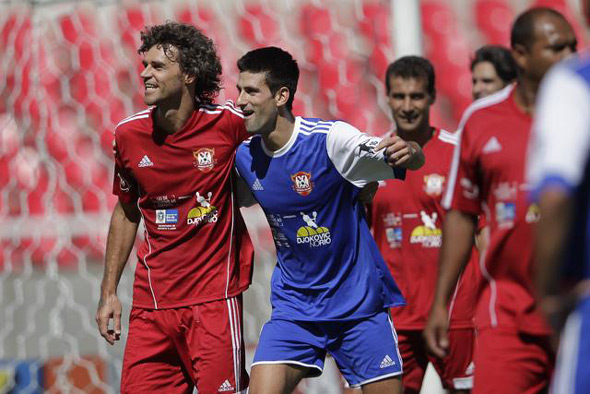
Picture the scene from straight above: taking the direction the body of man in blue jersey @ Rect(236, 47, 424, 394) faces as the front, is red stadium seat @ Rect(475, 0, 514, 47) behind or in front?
behind

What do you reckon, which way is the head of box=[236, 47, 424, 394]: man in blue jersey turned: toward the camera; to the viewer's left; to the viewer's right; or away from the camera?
to the viewer's left

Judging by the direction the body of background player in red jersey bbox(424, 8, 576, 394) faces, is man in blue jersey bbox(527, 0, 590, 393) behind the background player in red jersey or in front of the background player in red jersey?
in front

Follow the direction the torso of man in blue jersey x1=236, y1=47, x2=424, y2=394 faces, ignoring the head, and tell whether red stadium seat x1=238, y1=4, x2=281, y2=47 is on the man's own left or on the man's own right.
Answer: on the man's own right

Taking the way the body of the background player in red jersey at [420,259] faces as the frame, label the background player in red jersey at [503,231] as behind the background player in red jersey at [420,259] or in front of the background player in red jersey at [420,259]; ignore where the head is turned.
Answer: in front
